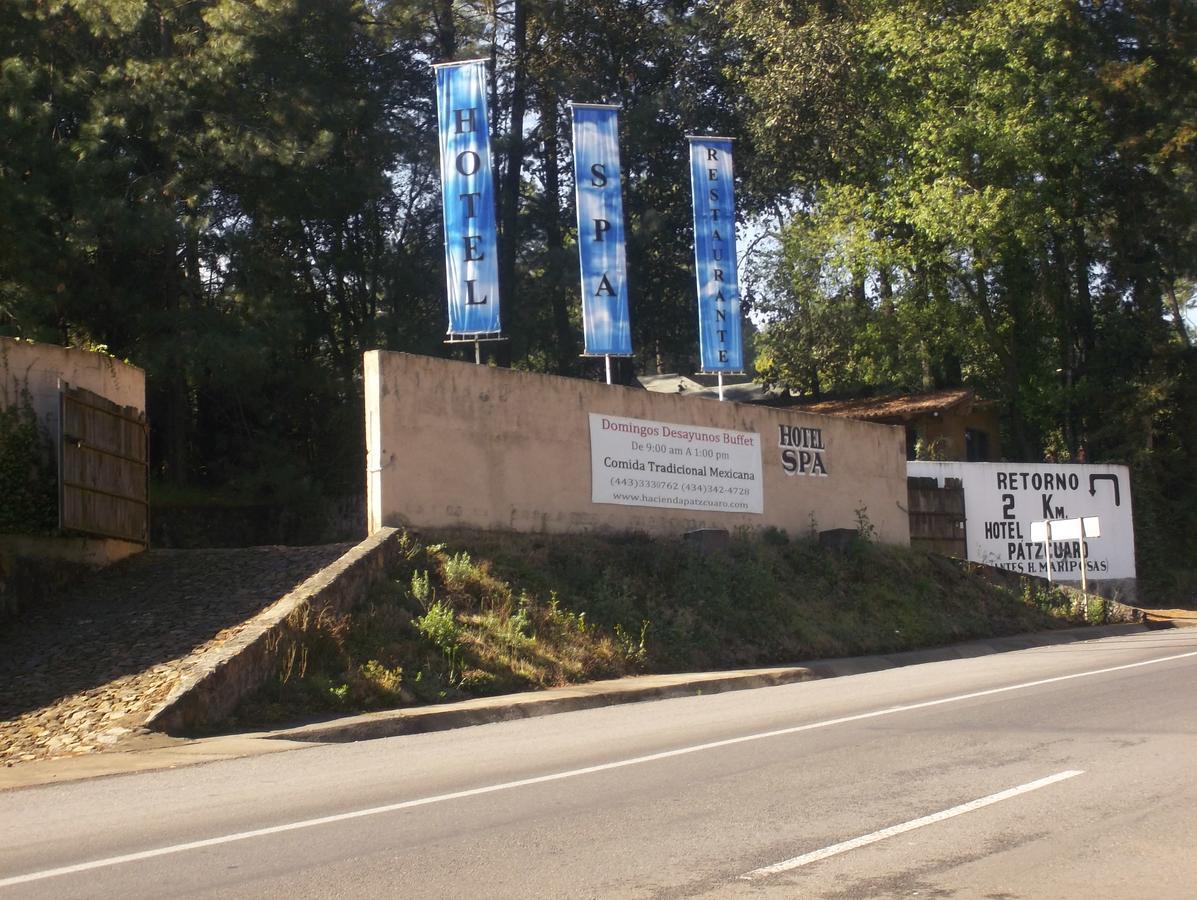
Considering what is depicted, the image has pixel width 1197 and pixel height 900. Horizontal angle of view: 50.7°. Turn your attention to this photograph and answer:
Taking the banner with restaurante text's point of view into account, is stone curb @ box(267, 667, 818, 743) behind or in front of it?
in front

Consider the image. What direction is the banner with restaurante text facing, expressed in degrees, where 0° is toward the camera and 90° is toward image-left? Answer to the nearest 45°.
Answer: approximately 0°

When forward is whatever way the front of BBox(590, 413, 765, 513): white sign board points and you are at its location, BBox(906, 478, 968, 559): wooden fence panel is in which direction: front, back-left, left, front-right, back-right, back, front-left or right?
left

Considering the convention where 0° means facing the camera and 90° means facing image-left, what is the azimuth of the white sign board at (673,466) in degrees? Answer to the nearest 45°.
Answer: approximately 315°

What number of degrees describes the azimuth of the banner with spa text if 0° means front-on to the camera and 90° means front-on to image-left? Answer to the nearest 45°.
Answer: approximately 0°

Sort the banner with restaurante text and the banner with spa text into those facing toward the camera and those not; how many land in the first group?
2

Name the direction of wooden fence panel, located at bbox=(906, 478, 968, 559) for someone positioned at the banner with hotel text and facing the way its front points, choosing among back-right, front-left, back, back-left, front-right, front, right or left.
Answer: back-left

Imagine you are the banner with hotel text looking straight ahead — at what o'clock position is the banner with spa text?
The banner with spa text is roughly at 8 o'clock from the banner with hotel text.

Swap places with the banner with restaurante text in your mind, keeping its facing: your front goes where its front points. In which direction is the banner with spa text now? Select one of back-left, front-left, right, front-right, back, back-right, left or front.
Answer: front-right

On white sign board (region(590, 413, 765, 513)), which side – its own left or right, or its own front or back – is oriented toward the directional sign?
left

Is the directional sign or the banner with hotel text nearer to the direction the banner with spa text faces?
the banner with hotel text
